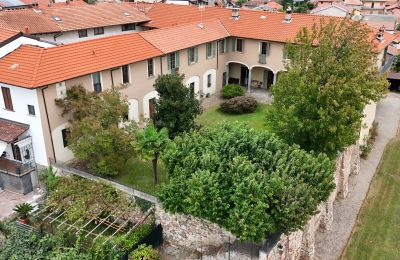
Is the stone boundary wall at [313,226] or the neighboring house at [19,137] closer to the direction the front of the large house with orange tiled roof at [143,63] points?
the stone boundary wall

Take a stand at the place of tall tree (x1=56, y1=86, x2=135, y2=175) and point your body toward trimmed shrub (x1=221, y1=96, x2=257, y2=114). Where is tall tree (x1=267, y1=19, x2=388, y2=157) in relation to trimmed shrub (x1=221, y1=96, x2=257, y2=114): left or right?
right

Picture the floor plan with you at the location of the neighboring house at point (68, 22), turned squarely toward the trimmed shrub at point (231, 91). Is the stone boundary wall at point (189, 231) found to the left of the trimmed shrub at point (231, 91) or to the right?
right

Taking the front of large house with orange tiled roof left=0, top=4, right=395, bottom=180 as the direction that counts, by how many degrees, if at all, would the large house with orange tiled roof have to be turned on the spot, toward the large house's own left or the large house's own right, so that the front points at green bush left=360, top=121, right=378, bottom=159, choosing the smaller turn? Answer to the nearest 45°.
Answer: approximately 45° to the large house's own left

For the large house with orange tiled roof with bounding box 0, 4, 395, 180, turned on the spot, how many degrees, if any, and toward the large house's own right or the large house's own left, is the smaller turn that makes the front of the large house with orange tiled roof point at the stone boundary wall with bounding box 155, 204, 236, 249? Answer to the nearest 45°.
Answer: approximately 45° to the large house's own right

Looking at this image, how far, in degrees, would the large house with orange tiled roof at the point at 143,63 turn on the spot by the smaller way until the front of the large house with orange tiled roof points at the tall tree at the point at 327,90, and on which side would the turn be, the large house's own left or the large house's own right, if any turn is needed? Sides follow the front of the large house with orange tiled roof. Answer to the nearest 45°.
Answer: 0° — it already faces it

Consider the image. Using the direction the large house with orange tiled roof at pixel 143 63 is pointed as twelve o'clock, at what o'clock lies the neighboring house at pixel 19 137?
the neighboring house at pixel 19 137 is roughly at 3 o'clock from the large house with orange tiled roof at pixel 143 63.

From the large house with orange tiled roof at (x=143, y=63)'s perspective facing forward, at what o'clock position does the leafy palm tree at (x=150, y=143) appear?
The leafy palm tree is roughly at 1 o'clock from the large house with orange tiled roof.

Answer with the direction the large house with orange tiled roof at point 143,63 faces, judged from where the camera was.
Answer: facing the viewer and to the right of the viewer

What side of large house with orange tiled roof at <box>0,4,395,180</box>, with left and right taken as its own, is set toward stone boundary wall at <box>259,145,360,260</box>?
front

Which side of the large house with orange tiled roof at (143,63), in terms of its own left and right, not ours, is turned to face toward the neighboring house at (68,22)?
back

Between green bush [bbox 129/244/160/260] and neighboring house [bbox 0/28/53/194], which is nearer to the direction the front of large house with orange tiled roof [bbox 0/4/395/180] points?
the green bush
